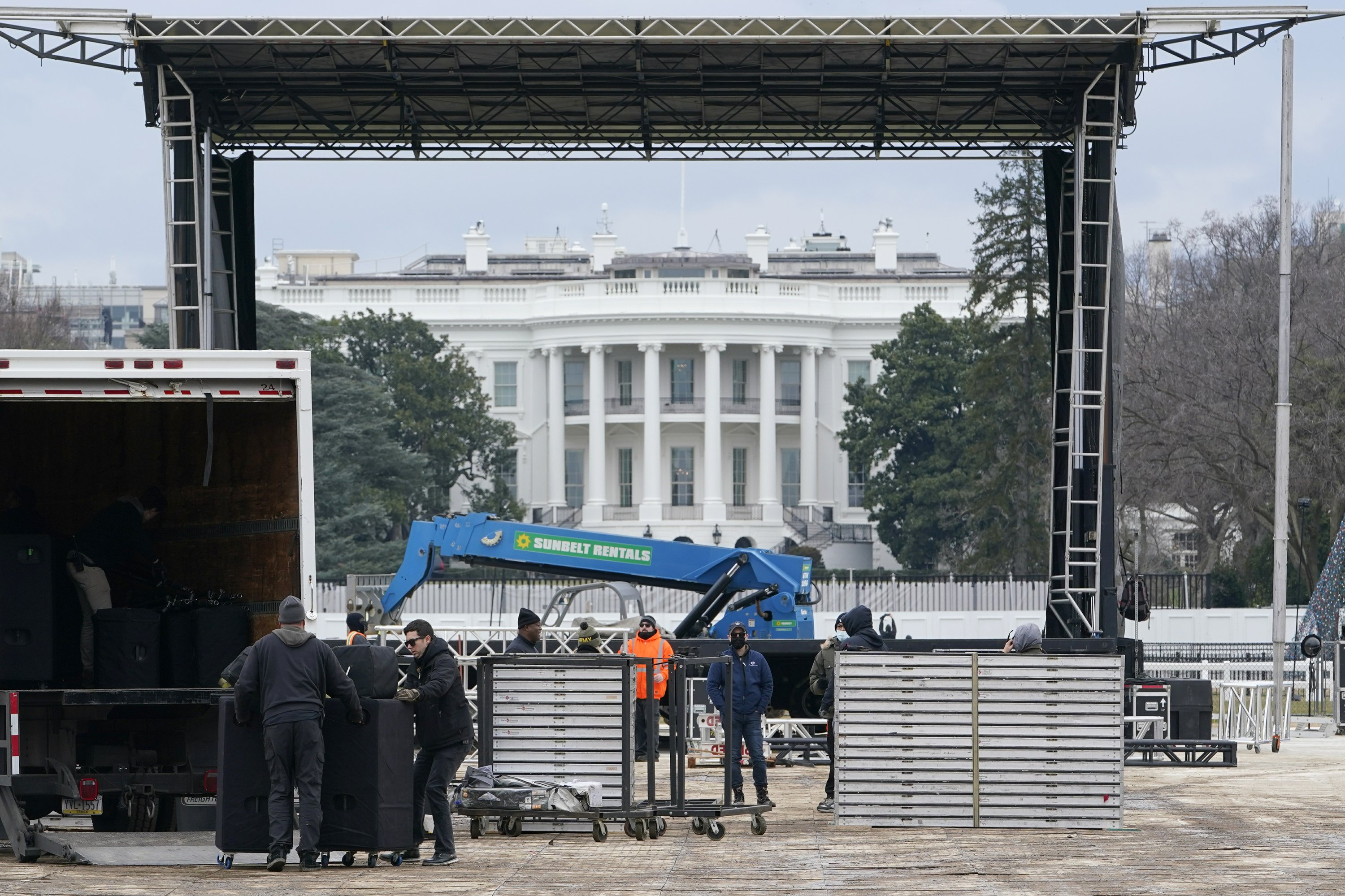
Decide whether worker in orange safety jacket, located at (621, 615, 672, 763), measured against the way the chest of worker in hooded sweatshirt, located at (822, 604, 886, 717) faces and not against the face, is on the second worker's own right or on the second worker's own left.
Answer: on the second worker's own right

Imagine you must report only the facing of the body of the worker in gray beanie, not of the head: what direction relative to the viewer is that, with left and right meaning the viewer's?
facing away from the viewer

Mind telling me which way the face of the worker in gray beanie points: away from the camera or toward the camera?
away from the camera

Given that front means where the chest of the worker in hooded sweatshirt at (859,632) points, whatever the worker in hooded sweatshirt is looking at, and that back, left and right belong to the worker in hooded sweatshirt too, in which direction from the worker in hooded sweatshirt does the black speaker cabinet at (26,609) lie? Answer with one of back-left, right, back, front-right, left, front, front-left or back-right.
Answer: front-left

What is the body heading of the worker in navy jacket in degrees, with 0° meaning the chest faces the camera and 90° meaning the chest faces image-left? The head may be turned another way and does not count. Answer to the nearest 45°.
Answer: approximately 0°

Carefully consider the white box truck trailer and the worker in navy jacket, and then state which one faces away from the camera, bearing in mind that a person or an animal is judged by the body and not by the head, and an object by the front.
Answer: the white box truck trailer

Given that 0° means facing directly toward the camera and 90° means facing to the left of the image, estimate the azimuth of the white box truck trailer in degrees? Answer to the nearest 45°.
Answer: approximately 180°

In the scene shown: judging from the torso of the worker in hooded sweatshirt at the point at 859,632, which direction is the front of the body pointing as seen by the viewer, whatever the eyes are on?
to the viewer's left

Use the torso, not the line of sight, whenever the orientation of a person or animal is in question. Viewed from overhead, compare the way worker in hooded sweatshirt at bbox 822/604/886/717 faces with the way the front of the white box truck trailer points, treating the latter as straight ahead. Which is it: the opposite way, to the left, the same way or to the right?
to the left
